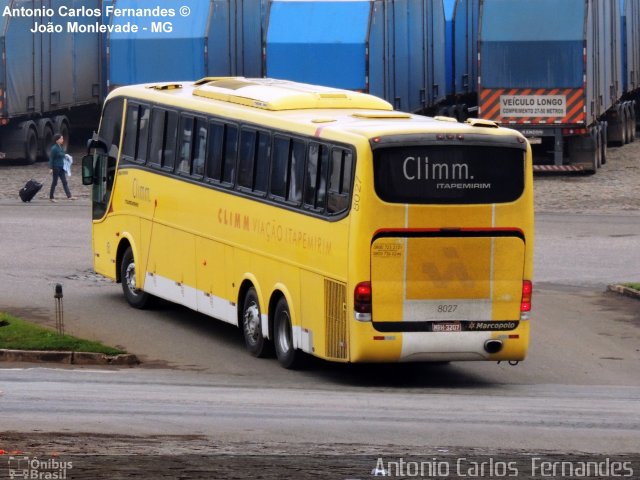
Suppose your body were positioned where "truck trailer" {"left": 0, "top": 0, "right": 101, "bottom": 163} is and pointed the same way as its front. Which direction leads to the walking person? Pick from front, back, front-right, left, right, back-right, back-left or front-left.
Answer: back-right

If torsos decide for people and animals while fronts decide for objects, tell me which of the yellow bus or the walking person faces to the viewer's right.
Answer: the walking person

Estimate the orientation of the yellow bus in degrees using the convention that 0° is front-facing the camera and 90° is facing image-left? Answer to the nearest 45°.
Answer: approximately 135°

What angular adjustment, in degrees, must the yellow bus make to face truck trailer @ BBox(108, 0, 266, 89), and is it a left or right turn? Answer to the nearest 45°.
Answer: approximately 45° to its right

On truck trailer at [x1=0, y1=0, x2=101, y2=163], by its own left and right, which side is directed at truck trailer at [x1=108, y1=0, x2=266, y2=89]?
right

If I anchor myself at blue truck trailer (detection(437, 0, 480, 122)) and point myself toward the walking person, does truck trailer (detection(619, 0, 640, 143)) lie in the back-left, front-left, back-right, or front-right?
back-left
